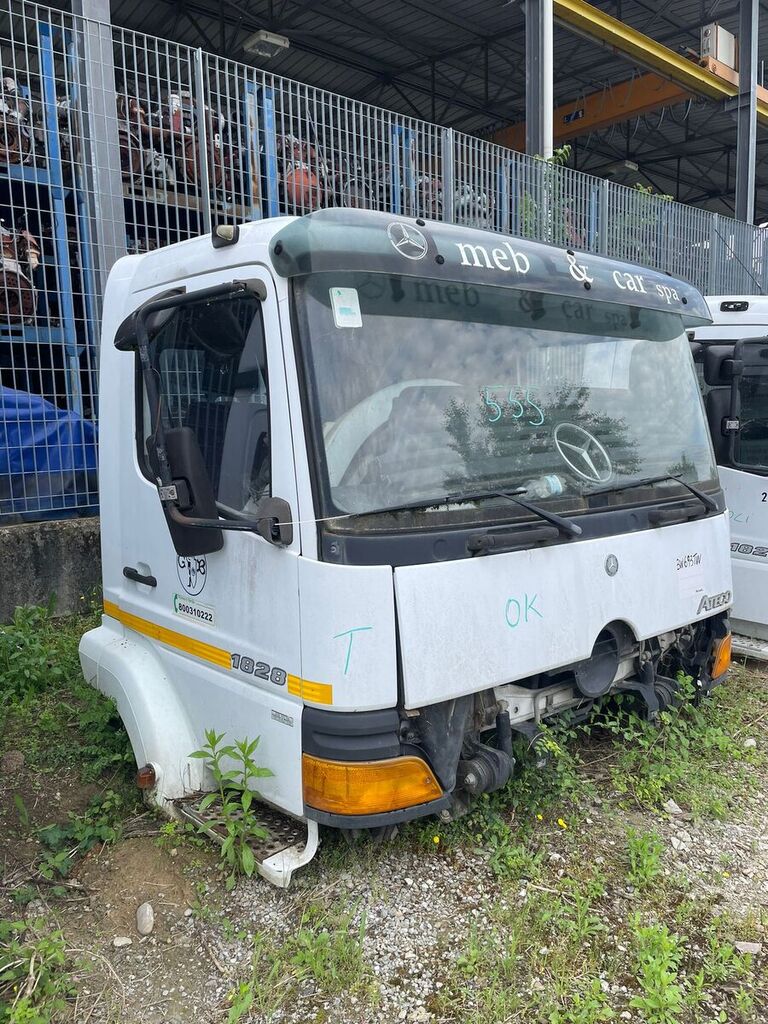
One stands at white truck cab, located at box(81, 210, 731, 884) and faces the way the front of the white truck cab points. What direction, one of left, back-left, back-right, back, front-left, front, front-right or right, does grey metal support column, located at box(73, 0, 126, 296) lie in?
back

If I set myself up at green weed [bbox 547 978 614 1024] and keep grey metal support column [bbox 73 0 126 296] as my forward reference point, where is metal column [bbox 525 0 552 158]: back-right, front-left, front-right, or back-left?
front-right

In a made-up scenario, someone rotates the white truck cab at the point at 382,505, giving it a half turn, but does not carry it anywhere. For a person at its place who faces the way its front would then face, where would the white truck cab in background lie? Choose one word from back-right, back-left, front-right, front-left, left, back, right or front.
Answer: right

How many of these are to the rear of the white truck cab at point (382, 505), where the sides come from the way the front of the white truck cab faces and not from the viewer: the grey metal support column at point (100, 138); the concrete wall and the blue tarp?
3

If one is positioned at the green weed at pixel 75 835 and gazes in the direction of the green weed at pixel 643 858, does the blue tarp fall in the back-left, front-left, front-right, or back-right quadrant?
back-left

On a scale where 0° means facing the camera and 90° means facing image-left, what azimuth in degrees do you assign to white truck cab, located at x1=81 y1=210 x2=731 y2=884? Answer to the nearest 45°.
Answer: approximately 315°

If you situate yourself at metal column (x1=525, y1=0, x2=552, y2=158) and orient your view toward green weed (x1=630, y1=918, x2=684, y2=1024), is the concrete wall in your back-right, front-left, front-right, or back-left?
front-right

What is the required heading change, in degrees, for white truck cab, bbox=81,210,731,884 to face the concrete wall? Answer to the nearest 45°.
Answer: approximately 180°

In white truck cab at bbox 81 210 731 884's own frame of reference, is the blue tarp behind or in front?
behind

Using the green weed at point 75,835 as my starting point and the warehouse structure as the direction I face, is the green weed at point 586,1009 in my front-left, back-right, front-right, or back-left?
back-right
